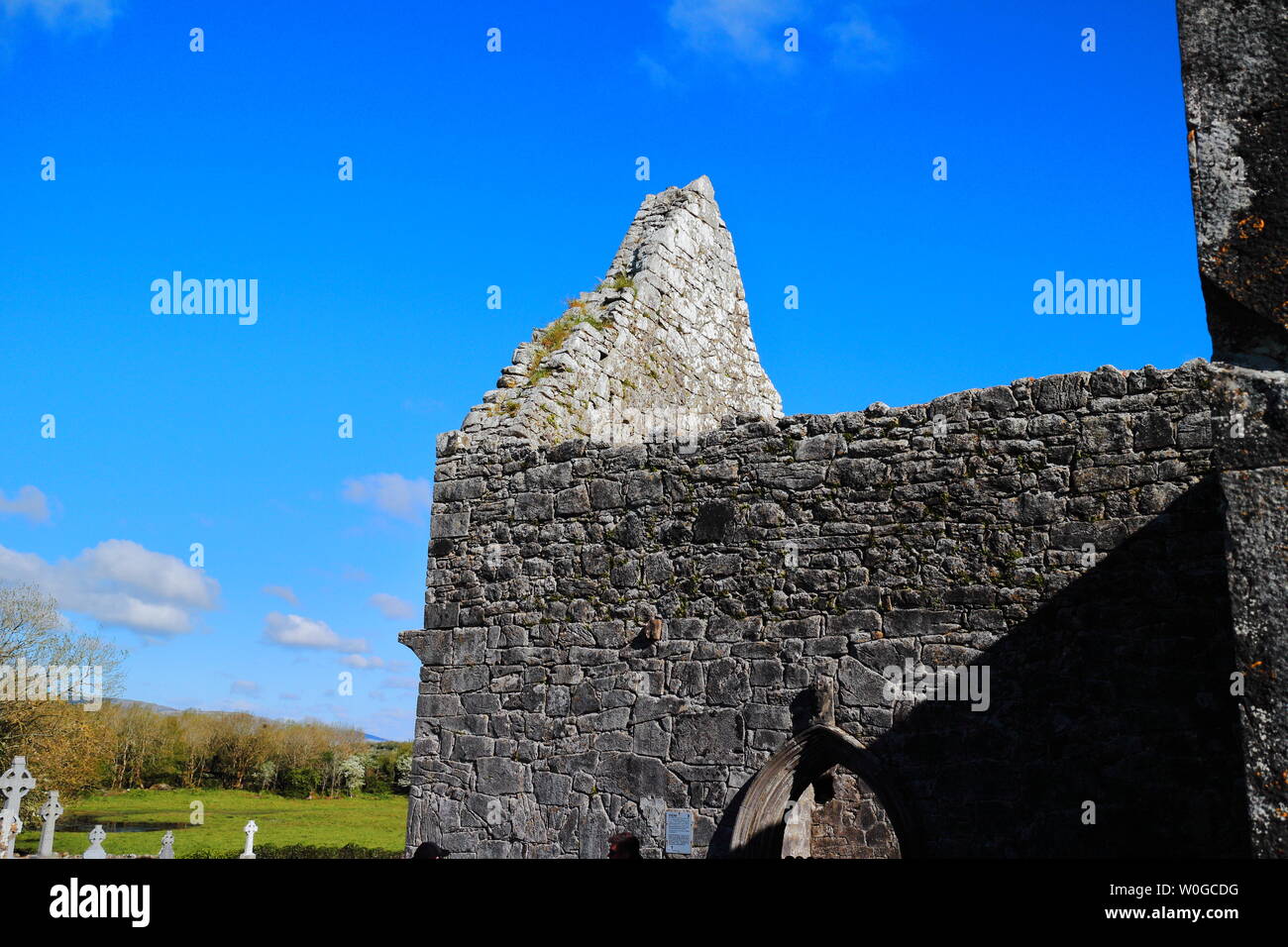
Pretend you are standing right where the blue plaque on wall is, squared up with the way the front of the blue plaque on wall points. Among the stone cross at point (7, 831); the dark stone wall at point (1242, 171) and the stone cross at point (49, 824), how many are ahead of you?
1

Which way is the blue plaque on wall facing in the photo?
toward the camera

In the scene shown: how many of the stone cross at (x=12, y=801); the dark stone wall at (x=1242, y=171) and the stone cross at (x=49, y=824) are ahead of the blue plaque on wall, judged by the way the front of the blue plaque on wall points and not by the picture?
1

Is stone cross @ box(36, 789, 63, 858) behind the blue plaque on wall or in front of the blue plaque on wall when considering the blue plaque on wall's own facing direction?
behind

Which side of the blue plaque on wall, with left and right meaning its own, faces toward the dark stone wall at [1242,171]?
front

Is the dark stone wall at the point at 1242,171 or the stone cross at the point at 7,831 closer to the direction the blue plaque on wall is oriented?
the dark stone wall

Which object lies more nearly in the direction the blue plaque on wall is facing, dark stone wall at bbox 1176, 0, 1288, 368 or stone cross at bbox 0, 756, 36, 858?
the dark stone wall

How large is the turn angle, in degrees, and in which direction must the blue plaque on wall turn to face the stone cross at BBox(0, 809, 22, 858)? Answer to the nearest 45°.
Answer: approximately 135° to its right
